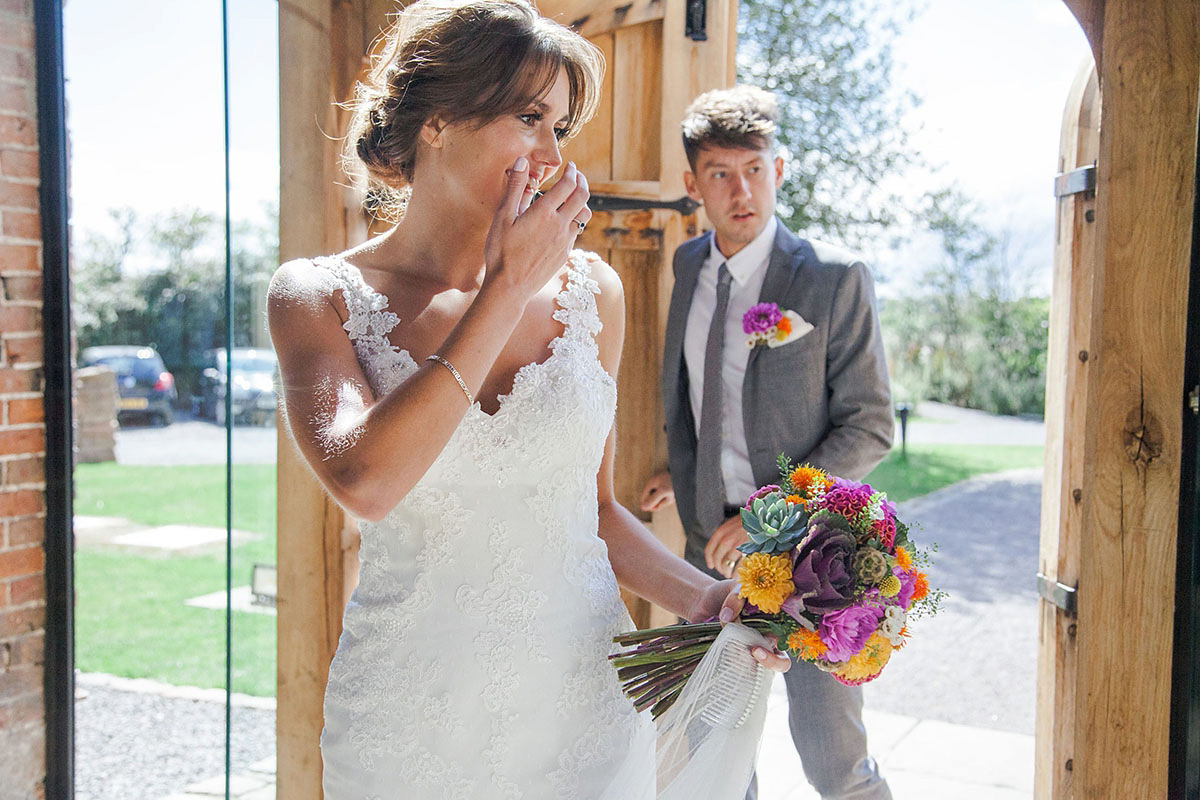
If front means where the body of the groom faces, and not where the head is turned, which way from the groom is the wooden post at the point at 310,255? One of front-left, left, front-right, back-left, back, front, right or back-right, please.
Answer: front-right

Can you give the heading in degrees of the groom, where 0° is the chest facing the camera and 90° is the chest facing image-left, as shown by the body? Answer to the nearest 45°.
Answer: approximately 45°
